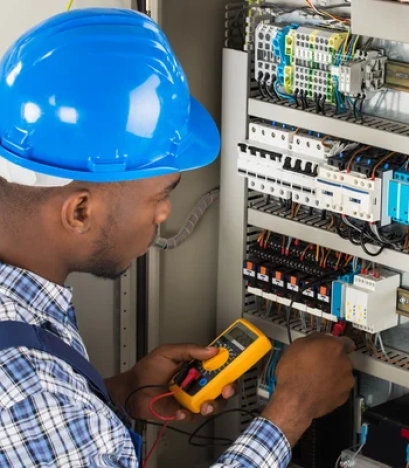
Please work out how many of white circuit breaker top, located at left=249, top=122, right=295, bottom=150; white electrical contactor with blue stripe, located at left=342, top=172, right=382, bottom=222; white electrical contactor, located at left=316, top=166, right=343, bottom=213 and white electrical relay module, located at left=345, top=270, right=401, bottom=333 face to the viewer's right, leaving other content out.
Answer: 0

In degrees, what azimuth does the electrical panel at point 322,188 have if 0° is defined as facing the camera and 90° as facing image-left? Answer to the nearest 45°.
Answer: approximately 45°

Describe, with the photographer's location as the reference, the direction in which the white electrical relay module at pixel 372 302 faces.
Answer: facing the viewer and to the left of the viewer

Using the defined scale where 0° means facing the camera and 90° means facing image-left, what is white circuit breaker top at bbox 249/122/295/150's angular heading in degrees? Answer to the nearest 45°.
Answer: approximately 45°

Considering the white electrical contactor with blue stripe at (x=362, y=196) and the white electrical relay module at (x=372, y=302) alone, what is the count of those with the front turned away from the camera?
0

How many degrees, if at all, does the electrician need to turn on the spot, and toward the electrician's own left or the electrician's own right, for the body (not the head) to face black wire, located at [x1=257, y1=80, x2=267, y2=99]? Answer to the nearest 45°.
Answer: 0° — they already face it

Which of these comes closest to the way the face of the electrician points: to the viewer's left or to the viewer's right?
to the viewer's right

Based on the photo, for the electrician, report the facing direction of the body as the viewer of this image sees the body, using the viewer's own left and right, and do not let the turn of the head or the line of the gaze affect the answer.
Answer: facing away from the viewer and to the right of the viewer

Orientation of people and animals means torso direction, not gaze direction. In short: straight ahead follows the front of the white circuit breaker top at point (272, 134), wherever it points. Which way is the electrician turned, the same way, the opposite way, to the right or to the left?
the opposite way
